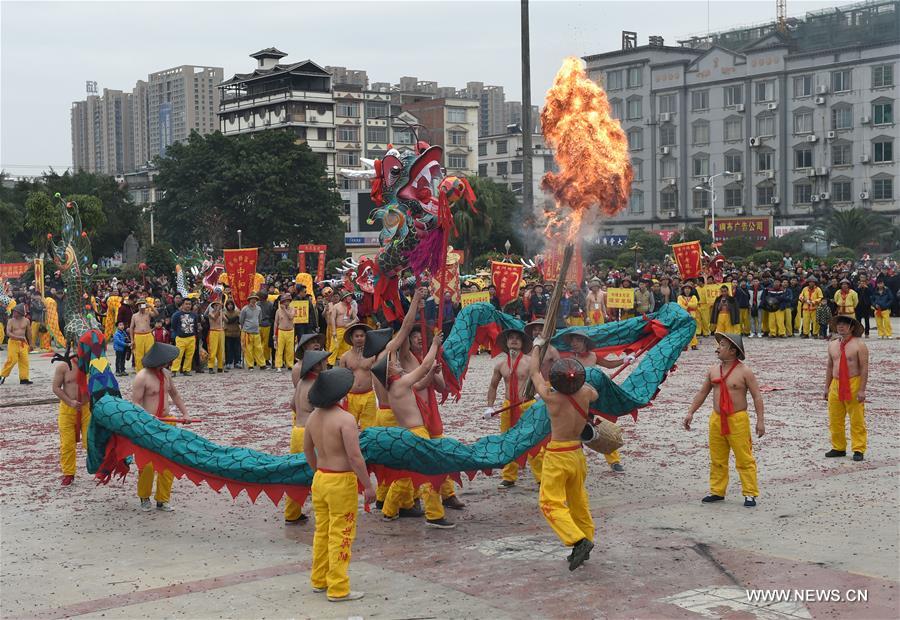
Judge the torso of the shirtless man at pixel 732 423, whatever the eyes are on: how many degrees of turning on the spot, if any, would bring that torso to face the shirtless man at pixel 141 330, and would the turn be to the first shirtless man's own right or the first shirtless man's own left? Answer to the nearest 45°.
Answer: approximately 90° to the first shirtless man's own right

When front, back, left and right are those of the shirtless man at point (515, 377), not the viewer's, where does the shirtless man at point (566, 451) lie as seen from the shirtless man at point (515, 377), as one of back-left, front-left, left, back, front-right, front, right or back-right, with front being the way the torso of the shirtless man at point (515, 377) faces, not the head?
front

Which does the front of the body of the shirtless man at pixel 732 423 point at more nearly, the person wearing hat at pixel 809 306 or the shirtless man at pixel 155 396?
the shirtless man

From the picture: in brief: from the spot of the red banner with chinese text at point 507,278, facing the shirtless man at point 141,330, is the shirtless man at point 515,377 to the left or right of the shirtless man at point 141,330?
left

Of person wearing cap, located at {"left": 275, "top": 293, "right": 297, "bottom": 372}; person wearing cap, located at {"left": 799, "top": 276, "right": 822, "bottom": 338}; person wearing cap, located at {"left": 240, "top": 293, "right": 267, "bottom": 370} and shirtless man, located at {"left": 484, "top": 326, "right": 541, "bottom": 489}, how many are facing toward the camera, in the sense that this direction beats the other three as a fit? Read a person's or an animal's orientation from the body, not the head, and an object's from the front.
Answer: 4

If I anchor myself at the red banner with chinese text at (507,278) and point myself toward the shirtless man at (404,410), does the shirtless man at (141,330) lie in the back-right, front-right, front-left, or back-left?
front-right

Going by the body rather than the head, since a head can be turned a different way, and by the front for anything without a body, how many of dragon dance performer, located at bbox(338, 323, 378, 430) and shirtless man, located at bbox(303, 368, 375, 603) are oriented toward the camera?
1

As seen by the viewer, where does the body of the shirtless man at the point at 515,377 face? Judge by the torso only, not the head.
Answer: toward the camera

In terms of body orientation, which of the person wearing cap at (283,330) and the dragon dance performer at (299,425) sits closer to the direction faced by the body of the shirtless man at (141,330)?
the dragon dance performer

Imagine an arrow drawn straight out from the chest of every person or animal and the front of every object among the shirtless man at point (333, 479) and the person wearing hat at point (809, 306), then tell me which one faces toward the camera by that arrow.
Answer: the person wearing hat

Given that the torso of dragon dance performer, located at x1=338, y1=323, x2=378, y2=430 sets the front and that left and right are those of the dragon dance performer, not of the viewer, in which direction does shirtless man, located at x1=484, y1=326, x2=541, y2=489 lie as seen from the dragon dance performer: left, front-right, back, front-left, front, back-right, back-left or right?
left

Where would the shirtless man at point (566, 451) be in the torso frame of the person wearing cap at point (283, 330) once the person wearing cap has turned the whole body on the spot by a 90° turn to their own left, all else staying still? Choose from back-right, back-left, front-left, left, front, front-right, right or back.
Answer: right

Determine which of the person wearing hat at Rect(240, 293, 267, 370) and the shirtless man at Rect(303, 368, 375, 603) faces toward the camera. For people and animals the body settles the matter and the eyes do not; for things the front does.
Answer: the person wearing hat

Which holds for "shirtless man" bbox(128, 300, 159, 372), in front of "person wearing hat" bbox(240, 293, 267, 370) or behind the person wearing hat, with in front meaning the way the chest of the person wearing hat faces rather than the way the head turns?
in front

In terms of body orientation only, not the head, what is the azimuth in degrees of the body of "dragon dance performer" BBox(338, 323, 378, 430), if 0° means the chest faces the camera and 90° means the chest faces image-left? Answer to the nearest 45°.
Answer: approximately 0°

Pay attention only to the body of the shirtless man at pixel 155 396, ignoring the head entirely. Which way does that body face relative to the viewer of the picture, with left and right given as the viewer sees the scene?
facing the viewer and to the right of the viewer

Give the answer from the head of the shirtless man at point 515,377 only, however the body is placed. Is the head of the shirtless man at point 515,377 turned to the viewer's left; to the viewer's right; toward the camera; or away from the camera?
toward the camera

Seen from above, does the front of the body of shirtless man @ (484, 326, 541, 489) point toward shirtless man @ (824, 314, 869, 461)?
no

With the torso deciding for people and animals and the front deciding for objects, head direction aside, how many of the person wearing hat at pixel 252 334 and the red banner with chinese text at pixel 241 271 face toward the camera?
2

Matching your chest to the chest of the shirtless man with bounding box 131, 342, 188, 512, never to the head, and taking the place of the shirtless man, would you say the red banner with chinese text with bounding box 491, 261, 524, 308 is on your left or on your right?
on your left

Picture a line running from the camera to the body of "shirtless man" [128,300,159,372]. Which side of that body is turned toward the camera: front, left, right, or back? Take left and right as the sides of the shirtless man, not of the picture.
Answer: front
